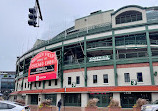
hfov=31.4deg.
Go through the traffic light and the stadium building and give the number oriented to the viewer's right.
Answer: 0

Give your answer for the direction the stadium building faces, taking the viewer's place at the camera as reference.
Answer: facing the viewer and to the left of the viewer

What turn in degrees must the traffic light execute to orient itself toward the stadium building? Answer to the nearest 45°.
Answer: approximately 135° to its right

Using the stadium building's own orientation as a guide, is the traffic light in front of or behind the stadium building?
in front
